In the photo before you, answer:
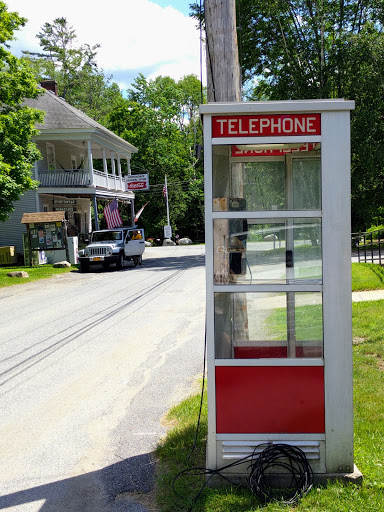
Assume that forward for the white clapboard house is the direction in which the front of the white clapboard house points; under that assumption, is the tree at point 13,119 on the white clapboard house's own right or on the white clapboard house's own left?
on the white clapboard house's own right

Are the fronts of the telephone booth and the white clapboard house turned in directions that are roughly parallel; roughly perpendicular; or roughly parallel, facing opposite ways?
roughly perpendicular

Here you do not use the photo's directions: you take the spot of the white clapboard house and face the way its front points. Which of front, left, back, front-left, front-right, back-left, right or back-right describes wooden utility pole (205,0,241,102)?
front-right

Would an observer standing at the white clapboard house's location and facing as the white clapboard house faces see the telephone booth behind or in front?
in front

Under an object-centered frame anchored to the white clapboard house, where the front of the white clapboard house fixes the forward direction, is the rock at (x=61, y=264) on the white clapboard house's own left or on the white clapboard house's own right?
on the white clapboard house's own right

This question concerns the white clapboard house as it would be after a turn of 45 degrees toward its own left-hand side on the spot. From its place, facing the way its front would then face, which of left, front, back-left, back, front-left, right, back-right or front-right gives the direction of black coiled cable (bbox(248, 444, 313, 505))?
right

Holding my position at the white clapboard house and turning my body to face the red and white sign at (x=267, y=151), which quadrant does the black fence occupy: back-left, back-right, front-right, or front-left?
front-left
